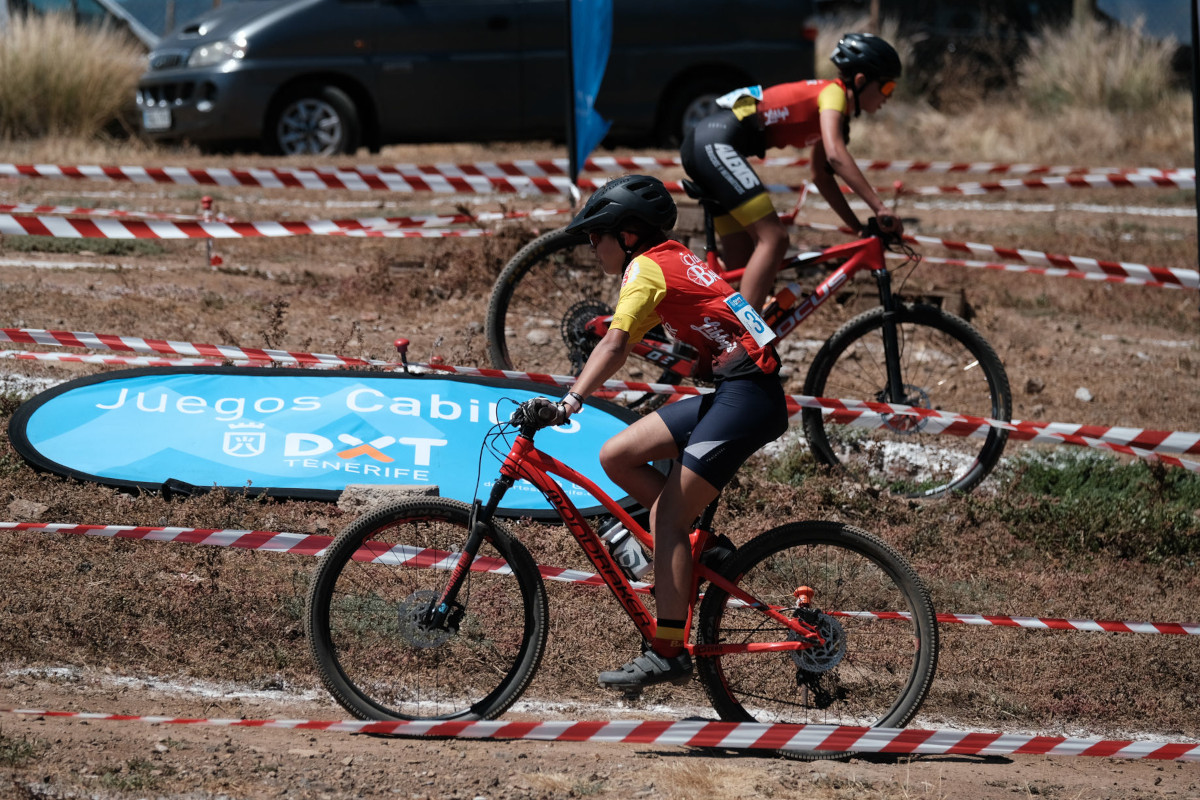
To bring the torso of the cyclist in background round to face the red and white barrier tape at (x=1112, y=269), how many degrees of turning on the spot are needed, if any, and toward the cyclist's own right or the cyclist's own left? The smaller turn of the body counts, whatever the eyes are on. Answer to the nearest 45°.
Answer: approximately 45° to the cyclist's own left

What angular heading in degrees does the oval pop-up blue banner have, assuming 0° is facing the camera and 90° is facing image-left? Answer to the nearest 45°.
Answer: approximately 0°

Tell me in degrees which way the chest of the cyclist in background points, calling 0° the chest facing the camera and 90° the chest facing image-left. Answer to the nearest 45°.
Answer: approximately 270°

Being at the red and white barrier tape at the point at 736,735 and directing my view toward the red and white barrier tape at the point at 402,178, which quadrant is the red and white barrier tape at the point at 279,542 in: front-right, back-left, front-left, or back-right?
front-left

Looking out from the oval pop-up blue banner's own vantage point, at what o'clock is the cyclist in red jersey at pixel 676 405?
The cyclist in red jersey is roughly at 11 o'clock from the oval pop-up blue banner.

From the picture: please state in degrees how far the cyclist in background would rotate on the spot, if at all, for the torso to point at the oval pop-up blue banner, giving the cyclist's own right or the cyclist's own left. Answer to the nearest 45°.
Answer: approximately 135° to the cyclist's own right

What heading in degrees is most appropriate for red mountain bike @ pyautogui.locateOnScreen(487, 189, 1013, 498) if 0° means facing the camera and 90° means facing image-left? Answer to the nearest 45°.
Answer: approximately 270°

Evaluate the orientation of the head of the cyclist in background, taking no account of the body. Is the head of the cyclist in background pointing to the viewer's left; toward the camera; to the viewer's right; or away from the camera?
to the viewer's right

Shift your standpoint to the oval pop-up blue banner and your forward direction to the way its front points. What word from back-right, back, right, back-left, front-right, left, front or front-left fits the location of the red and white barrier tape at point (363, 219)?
back
